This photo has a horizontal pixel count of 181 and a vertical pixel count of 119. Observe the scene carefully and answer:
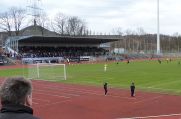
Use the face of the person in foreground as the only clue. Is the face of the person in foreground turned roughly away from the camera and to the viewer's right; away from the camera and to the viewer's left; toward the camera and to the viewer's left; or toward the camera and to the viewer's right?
away from the camera and to the viewer's right

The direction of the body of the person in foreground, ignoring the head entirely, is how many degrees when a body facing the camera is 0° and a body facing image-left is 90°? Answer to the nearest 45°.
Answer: approximately 225°
